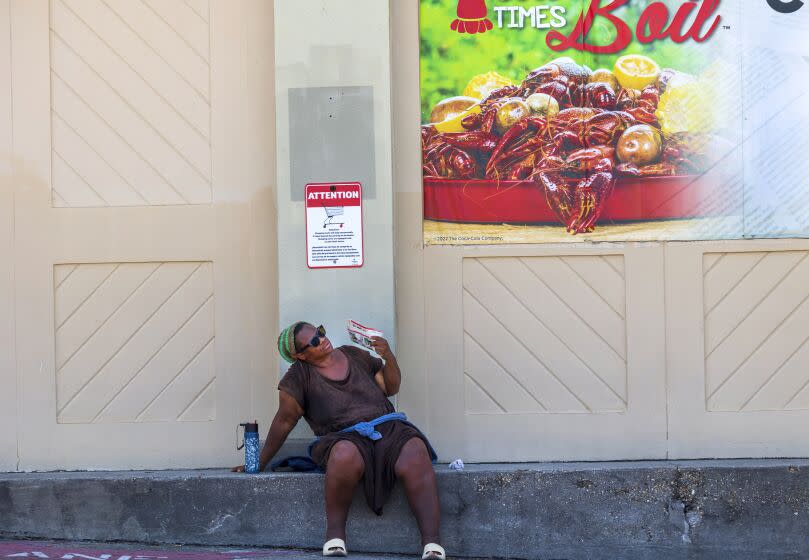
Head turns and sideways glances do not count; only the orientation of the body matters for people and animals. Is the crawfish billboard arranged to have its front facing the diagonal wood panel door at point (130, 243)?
no

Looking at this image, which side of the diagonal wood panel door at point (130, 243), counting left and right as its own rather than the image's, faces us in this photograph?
front

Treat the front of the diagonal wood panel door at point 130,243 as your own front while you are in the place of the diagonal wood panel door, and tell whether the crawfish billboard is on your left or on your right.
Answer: on your left

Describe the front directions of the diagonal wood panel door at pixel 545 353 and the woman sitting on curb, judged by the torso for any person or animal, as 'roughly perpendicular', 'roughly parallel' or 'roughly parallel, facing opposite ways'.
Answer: roughly parallel

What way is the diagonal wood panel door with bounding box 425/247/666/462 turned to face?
toward the camera

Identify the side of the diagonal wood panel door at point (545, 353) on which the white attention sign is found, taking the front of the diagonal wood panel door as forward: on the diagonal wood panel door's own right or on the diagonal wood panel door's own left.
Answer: on the diagonal wood panel door's own right

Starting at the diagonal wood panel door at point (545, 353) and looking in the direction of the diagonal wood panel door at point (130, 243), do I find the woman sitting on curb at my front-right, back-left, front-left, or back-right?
front-left

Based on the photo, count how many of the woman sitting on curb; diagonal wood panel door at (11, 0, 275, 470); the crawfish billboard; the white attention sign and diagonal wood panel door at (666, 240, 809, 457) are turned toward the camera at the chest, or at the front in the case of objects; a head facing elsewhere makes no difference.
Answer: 5

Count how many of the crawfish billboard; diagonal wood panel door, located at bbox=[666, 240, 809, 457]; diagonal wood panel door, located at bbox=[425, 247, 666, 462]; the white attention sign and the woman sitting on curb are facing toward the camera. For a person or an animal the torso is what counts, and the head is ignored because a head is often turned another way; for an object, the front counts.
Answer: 5

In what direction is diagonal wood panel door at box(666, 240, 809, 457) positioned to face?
toward the camera

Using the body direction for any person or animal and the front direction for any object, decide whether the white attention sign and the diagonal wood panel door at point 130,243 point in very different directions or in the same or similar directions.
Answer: same or similar directions

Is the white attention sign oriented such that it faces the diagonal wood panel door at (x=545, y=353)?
no

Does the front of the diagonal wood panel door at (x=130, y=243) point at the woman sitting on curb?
no
